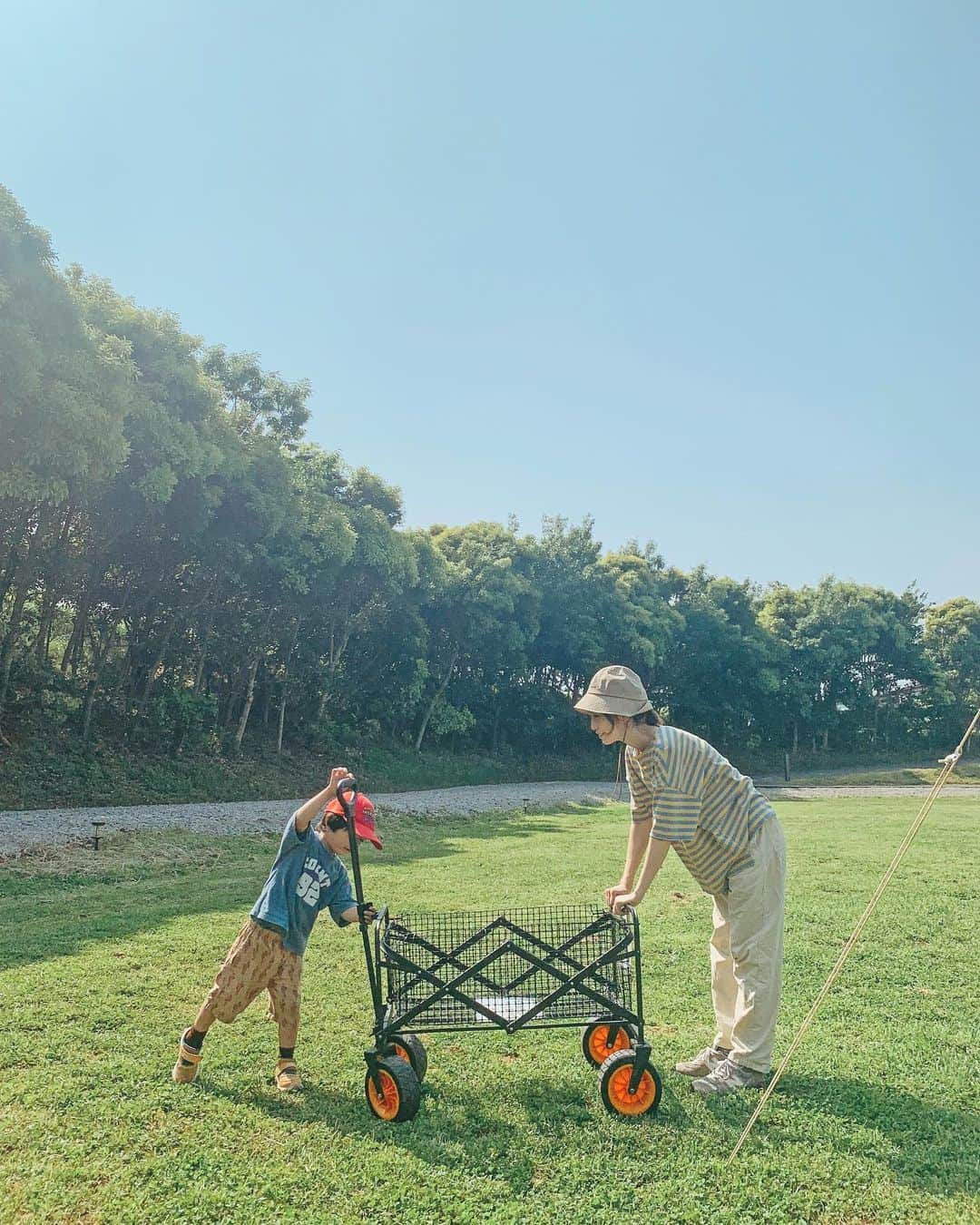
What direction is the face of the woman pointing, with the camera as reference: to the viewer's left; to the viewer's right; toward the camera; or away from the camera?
to the viewer's left

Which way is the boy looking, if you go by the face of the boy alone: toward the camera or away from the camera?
toward the camera

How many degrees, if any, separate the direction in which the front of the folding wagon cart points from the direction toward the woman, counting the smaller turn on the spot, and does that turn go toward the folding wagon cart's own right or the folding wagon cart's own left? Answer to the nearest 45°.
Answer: approximately 180°

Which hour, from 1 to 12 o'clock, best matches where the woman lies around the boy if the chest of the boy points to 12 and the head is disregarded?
The woman is roughly at 11 o'clock from the boy.

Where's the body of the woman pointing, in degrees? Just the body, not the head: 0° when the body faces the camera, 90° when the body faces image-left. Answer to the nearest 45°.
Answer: approximately 90°

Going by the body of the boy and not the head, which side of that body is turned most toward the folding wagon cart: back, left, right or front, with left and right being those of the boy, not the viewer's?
front

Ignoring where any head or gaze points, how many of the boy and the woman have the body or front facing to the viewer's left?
1

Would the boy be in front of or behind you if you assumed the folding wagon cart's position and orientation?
in front

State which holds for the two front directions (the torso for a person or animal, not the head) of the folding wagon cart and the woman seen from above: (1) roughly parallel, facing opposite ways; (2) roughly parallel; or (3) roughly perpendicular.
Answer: roughly parallel

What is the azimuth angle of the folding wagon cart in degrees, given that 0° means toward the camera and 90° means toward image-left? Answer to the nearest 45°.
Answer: approximately 90°

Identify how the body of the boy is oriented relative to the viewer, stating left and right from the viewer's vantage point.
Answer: facing the viewer and to the right of the viewer

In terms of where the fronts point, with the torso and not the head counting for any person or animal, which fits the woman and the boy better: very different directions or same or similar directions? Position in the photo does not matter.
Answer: very different directions
